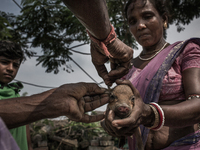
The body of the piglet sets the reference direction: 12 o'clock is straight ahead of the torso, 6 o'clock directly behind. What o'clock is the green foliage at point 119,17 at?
The green foliage is roughly at 6 o'clock from the piglet.

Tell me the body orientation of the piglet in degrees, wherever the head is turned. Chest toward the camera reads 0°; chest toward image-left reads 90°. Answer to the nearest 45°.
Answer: approximately 0°

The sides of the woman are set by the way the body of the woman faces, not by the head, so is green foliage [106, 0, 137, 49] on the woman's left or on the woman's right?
on the woman's right

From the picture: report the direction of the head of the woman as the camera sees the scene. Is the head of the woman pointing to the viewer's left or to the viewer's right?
to the viewer's left

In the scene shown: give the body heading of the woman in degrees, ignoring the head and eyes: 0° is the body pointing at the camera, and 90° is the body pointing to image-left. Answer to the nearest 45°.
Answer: approximately 45°

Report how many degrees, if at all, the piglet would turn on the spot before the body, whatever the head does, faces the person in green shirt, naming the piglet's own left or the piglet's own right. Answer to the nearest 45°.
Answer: approximately 135° to the piglet's own right
